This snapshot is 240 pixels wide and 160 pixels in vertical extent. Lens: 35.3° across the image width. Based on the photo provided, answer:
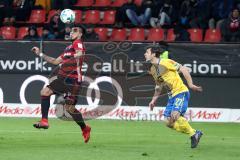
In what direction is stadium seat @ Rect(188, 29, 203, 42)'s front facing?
toward the camera

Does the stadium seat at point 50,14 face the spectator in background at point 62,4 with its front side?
no

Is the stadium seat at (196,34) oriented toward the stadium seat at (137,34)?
no

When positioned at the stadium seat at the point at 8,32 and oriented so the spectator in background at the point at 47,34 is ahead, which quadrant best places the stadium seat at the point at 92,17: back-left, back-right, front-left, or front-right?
front-left

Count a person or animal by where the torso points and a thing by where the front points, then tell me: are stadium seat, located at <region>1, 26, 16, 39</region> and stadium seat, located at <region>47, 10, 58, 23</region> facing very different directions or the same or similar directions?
same or similar directions

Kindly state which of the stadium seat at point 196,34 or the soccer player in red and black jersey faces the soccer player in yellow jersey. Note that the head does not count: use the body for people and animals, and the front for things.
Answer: the stadium seat

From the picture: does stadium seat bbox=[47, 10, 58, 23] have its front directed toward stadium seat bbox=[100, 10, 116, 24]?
no

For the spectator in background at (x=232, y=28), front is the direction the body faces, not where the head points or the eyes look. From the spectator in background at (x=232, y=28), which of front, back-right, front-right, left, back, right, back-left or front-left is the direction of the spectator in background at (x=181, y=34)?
right

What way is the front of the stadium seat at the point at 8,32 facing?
toward the camera
